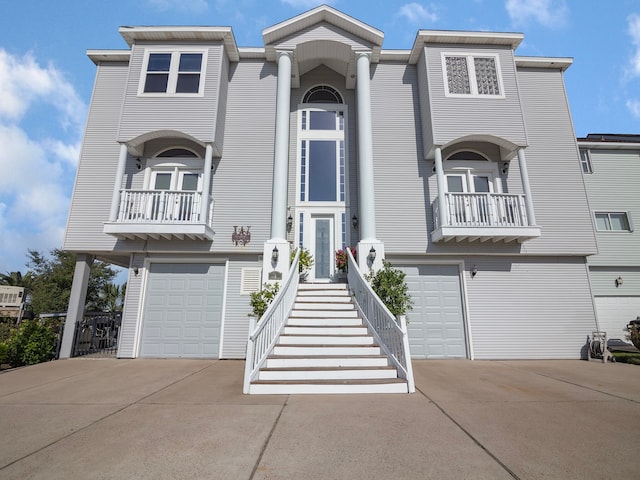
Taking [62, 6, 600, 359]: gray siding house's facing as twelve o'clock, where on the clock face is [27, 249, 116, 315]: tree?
The tree is roughly at 4 o'clock from the gray siding house.

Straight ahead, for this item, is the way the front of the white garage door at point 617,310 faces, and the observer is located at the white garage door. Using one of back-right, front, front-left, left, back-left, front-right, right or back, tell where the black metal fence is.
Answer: front-right

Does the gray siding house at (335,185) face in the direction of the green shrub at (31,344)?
no

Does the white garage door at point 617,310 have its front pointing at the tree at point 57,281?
no

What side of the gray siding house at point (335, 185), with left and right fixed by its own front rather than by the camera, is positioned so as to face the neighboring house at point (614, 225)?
left

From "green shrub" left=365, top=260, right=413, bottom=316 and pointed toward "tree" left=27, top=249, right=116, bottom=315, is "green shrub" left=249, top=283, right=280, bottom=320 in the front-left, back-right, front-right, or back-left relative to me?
front-left

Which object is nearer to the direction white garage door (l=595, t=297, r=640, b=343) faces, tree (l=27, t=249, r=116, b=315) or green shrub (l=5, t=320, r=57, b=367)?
the green shrub

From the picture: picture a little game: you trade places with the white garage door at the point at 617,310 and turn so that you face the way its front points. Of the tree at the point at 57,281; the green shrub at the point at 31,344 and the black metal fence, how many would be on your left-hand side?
0

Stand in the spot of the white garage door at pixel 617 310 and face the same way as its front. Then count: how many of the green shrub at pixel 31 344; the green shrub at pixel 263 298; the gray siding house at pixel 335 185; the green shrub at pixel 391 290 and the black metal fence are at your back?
0

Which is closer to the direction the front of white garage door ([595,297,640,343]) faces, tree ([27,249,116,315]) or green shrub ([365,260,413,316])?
the green shrub

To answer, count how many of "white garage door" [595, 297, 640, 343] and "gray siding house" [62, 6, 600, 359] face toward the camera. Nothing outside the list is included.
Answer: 2

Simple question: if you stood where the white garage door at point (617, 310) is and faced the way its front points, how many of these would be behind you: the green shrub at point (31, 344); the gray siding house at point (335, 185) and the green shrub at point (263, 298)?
0

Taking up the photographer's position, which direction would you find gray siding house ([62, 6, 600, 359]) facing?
facing the viewer

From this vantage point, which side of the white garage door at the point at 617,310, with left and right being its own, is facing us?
front
